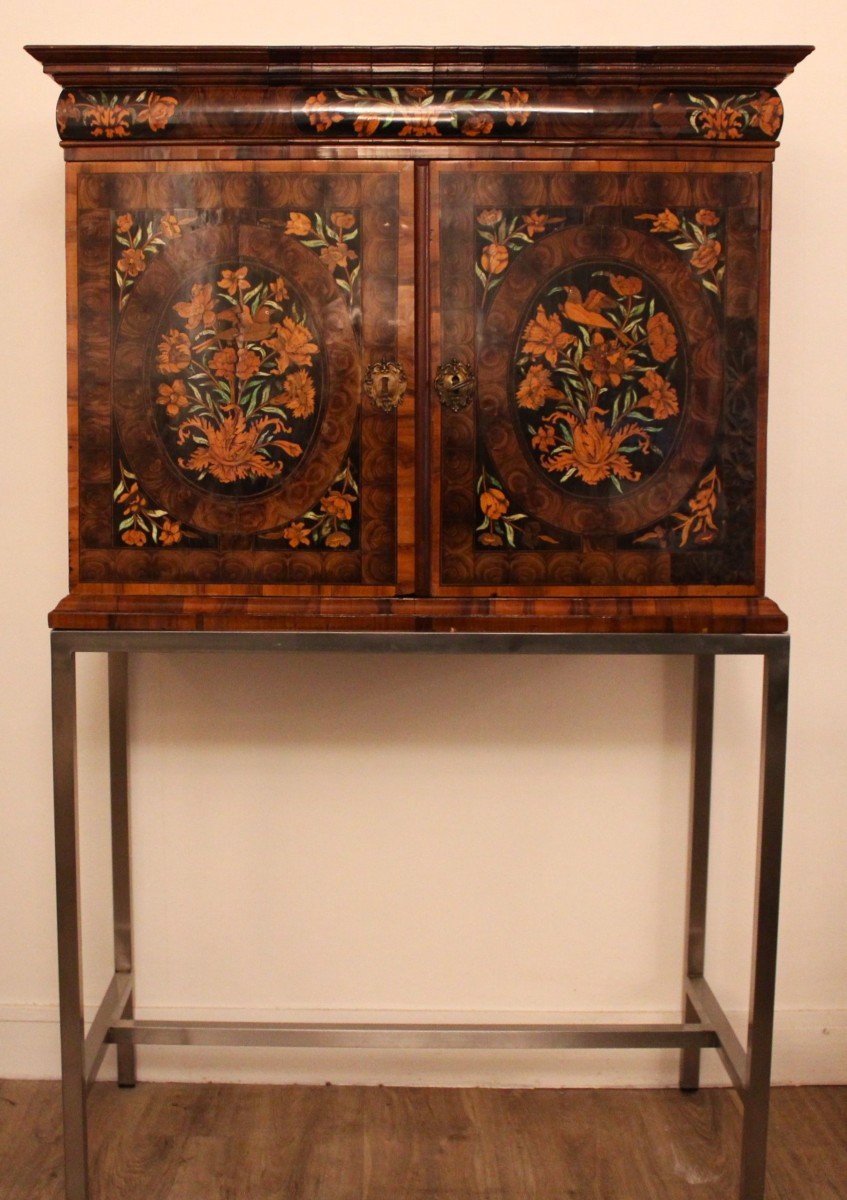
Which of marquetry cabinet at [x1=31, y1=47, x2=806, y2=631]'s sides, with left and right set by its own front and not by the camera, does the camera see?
front
